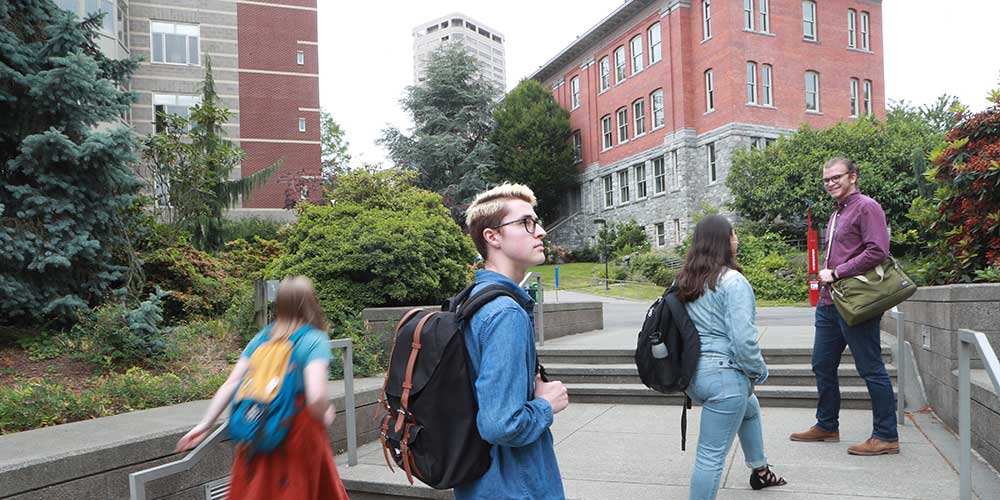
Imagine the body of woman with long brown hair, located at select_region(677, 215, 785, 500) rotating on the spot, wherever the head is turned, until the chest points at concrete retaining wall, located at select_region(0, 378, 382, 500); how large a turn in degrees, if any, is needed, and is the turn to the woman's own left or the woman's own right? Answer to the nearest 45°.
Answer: approximately 135° to the woman's own left

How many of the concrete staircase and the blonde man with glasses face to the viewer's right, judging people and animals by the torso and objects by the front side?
1

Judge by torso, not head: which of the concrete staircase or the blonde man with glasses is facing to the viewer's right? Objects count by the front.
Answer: the blonde man with glasses

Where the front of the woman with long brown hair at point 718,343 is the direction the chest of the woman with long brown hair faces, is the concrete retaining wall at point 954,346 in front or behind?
in front

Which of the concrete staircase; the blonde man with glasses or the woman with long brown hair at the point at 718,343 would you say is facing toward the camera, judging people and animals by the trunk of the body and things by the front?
the concrete staircase

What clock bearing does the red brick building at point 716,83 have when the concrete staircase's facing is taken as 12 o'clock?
The red brick building is roughly at 6 o'clock from the concrete staircase.

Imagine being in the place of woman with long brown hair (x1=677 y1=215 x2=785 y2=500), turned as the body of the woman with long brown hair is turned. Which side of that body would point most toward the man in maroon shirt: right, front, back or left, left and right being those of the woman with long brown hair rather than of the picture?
front

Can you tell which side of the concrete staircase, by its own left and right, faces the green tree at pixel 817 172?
back

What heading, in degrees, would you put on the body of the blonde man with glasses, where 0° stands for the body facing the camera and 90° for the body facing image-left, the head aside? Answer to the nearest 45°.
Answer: approximately 270°

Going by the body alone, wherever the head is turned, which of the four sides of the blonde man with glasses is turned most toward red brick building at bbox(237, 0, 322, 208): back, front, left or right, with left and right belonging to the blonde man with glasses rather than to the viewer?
left

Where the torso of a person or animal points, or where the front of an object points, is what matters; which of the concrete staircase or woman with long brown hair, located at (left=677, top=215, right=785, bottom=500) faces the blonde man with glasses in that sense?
the concrete staircase

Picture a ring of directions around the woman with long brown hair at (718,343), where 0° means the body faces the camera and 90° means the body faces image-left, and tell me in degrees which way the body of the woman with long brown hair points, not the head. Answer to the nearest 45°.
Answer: approximately 225°

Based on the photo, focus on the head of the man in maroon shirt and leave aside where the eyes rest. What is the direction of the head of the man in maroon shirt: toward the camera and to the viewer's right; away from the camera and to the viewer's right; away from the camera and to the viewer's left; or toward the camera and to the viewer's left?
toward the camera and to the viewer's left

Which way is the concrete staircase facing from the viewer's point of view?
toward the camera
